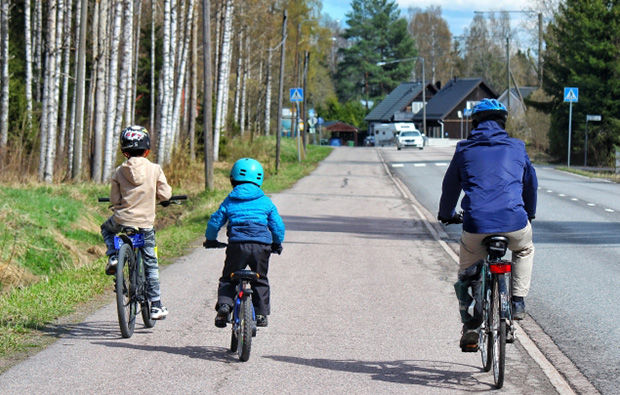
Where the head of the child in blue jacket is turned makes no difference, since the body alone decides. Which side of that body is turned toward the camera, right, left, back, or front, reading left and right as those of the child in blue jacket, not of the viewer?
back

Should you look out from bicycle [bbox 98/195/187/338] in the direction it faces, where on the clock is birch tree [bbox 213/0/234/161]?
The birch tree is roughly at 12 o'clock from the bicycle.

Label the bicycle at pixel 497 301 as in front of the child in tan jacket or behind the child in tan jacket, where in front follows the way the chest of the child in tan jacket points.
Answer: behind

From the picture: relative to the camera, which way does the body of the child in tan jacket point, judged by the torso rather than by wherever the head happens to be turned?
away from the camera

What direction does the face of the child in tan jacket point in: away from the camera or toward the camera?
away from the camera

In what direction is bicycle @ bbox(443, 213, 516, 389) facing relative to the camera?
away from the camera

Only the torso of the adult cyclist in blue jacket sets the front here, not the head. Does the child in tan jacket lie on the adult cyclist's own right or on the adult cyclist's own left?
on the adult cyclist's own left

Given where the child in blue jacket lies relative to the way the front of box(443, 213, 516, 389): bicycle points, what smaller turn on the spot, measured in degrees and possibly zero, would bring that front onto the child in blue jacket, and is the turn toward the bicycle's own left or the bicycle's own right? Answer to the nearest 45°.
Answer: approximately 90° to the bicycle's own left

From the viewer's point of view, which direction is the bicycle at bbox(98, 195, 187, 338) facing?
away from the camera

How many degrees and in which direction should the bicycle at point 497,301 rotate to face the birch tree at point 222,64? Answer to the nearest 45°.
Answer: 0° — it already faces it

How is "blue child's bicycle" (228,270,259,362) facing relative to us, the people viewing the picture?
facing away from the viewer

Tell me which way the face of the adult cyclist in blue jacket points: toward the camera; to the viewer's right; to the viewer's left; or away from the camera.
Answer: away from the camera

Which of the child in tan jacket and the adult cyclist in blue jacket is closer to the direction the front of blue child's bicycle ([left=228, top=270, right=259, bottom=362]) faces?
the child in tan jacket

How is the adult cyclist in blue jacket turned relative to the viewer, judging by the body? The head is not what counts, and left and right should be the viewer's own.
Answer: facing away from the viewer

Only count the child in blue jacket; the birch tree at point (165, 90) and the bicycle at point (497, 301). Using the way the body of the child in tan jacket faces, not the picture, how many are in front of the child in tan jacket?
1
